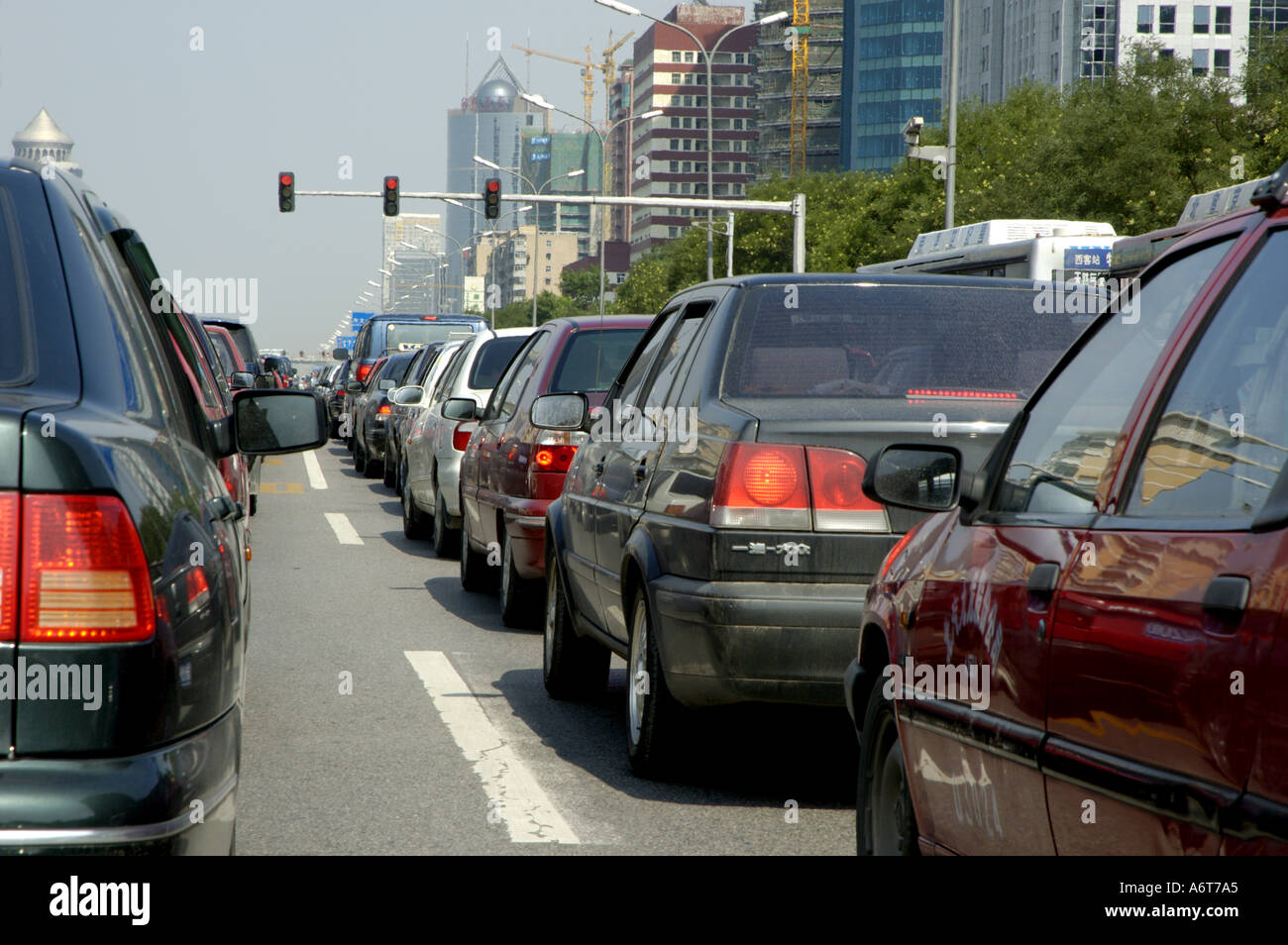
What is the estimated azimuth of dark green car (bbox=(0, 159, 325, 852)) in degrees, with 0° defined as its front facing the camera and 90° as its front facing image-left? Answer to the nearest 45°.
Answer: approximately 180°

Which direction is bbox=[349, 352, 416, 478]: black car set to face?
away from the camera

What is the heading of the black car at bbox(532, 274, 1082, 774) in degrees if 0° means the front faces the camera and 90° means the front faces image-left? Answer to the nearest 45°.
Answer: approximately 135°

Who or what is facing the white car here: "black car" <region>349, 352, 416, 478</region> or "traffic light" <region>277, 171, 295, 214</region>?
the traffic light

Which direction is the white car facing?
away from the camera

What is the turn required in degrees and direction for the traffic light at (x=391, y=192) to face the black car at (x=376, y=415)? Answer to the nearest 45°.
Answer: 0° — it already faces it

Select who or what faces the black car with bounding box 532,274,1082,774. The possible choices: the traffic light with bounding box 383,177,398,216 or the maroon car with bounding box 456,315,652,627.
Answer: the traffic light

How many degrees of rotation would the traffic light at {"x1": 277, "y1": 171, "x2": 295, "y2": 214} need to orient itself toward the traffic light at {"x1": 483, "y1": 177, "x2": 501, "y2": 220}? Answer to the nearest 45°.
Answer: approximately 45° to its left

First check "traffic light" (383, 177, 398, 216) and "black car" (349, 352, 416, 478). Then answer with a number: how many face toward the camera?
1

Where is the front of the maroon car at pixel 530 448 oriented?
away from the camera

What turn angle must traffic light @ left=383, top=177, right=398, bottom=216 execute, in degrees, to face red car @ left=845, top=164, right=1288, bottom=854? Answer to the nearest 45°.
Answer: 0° — it already faces it

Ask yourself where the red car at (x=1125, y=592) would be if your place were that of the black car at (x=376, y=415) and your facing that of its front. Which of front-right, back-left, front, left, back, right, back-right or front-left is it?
back

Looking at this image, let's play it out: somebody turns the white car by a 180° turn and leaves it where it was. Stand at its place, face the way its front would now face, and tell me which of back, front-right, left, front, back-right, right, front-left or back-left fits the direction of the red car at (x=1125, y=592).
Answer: front
